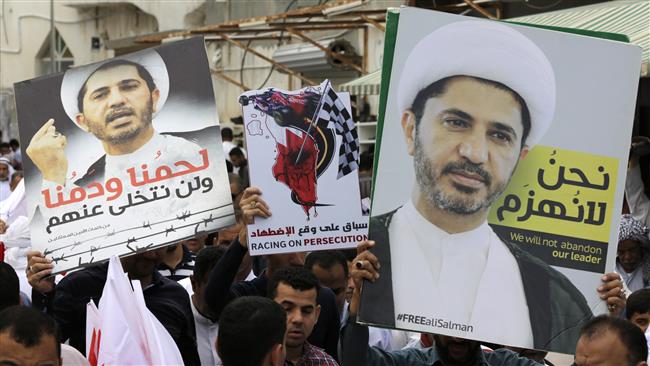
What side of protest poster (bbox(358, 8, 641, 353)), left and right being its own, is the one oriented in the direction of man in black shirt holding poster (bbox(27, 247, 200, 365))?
right

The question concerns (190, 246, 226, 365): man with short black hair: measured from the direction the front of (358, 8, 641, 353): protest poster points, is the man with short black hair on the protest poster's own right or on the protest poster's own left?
on the protest poster's own right

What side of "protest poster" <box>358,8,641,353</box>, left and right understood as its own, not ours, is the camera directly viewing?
front

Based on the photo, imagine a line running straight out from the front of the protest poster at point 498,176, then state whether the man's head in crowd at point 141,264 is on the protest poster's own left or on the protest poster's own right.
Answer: on the protest poster's own right

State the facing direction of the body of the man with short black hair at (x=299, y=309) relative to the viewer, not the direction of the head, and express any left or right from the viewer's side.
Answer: facing the viewer

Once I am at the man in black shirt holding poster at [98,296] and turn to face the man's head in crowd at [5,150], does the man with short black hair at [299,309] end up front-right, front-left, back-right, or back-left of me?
back-right

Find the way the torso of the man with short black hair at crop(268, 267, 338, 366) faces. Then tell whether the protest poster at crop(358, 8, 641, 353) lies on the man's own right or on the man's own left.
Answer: on the man's own left

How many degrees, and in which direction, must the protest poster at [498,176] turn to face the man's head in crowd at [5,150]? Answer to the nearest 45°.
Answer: approximately 135° to its right

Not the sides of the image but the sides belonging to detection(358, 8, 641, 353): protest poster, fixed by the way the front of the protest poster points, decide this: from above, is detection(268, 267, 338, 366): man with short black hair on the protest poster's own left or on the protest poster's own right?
on the protest poster's own right

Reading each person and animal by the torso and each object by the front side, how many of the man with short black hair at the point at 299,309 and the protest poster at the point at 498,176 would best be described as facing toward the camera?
2
